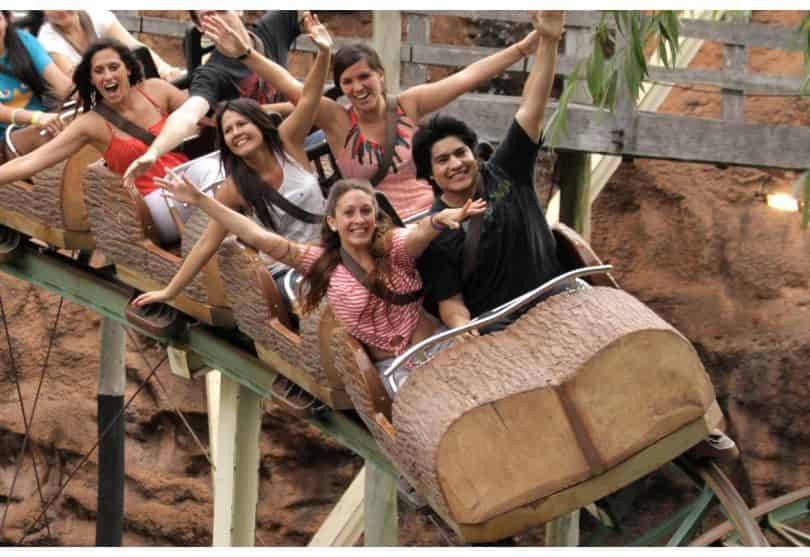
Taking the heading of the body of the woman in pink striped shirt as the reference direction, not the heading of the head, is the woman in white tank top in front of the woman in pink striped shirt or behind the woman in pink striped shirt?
behind

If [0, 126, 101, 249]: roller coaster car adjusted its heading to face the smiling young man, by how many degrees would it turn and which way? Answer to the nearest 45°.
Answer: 0° — it already faces them

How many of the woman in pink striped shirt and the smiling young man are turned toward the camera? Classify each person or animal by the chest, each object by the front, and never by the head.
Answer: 2

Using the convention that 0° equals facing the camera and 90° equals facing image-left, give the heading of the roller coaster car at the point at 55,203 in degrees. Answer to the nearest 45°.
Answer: approximately 315°

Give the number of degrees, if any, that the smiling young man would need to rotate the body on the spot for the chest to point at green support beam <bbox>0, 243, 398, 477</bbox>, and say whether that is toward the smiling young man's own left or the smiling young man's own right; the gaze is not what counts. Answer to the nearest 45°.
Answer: approximately 135° to the smiling young man's own right

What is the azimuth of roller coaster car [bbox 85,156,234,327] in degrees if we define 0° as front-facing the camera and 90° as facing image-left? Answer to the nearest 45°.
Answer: approximately 315°

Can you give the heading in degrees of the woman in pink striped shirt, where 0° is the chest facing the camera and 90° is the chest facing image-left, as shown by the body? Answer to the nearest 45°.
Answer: approximately 0°

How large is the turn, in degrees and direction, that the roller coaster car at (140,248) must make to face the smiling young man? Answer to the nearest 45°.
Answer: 0° — it already faces them

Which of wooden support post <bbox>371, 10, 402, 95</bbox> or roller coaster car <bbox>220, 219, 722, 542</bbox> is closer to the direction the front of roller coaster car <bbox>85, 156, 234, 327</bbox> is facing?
the roller coaster car
